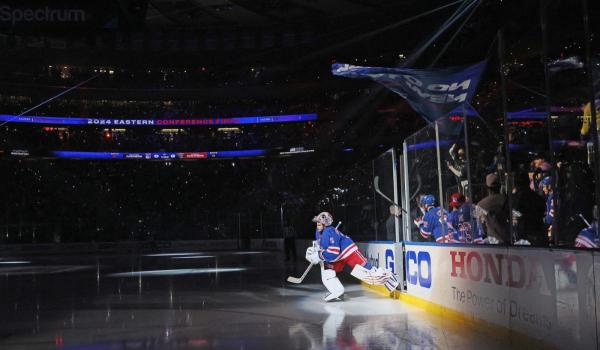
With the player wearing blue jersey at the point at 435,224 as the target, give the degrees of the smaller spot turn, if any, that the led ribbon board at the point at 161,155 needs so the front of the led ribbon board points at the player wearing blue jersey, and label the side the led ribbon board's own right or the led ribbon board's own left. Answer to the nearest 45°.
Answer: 0° — it already faces them

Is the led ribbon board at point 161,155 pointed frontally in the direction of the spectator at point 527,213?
yes

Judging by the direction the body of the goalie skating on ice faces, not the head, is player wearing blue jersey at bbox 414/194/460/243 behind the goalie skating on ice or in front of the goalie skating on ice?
behind

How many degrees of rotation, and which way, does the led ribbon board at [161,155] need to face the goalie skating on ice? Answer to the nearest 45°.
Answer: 0° — it already faces them

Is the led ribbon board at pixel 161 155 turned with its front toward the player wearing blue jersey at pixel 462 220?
yes

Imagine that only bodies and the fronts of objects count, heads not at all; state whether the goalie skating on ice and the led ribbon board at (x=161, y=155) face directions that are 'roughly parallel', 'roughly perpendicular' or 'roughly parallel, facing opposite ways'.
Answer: roughly perpendicular

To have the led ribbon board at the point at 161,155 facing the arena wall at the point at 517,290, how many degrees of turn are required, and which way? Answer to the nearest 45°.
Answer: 0° — it already faces it

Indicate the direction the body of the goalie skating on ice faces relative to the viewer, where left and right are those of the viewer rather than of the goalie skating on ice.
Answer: facing to the left of the viewer

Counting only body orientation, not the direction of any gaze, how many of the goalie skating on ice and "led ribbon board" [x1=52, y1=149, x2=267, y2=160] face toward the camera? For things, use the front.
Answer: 1
